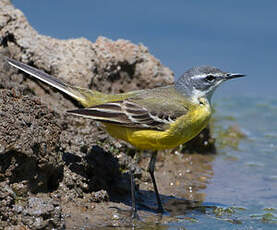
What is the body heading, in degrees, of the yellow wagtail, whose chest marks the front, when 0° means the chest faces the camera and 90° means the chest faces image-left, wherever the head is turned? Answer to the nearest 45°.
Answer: approximately 270°
